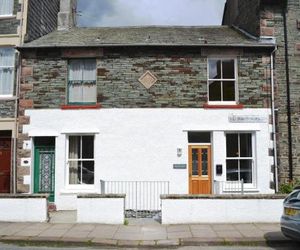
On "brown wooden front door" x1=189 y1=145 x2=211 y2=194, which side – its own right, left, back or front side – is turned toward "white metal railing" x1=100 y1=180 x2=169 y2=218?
right

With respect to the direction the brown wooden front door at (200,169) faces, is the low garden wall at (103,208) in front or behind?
in front

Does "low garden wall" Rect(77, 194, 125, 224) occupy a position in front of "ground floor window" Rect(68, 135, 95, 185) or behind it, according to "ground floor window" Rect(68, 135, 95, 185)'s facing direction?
in front

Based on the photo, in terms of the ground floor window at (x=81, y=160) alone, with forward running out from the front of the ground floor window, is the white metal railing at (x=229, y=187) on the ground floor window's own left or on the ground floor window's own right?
on the ground floor window's own left

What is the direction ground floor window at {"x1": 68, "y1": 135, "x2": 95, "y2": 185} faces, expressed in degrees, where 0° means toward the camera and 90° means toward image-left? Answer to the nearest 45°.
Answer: approximately 0°

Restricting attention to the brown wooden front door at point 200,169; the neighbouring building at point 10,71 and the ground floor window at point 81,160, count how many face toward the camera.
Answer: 3

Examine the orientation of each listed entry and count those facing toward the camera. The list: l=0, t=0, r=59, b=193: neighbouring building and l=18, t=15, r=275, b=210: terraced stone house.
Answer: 2

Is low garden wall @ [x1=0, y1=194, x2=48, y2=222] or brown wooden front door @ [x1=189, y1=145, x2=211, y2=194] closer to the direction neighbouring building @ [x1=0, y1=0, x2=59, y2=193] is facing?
the low garden wall

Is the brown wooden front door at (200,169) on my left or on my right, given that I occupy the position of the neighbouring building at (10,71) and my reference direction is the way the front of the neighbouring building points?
on my left
